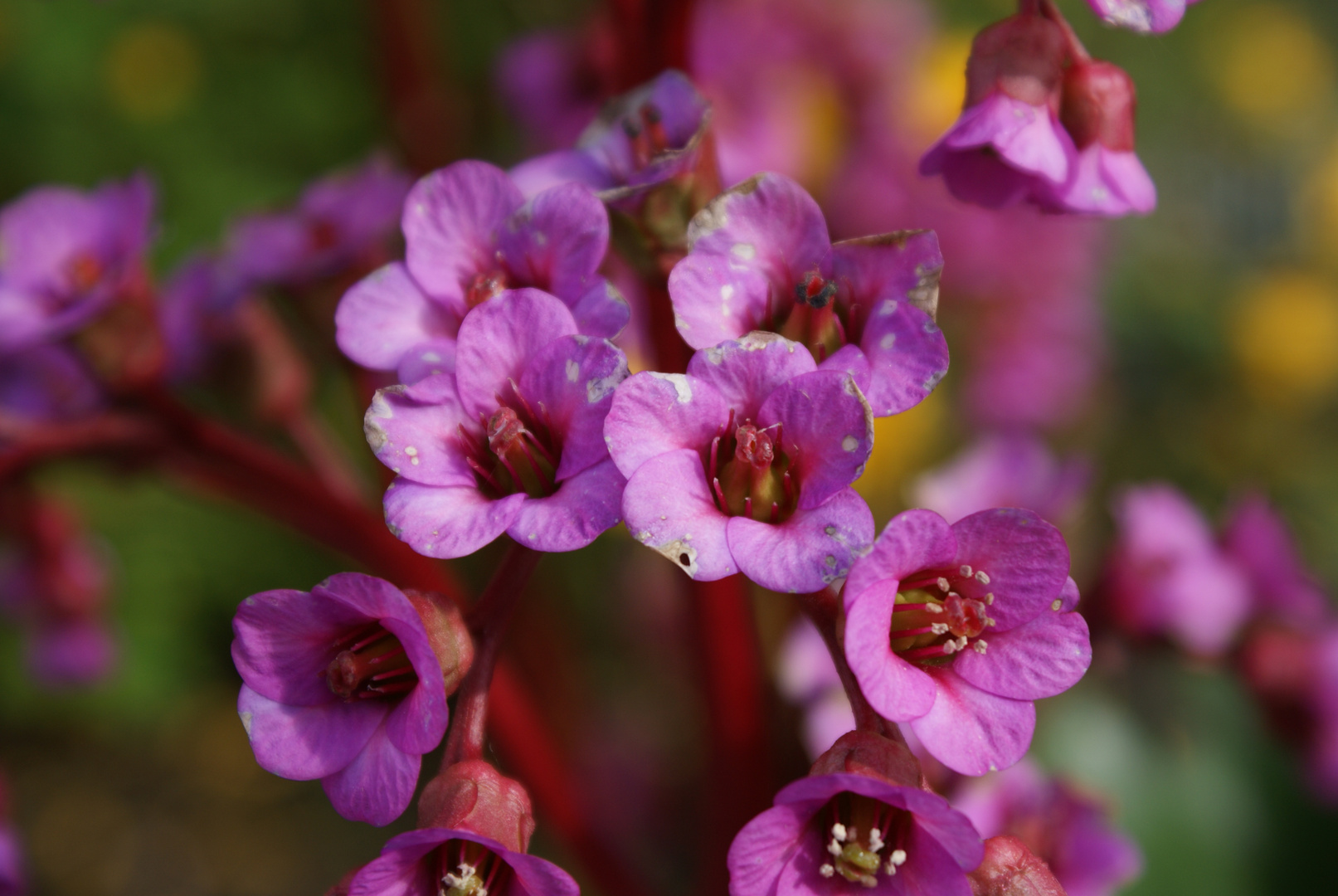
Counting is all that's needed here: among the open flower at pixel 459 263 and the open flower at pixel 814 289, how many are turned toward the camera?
2

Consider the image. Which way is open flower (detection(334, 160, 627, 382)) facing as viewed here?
toward the camera

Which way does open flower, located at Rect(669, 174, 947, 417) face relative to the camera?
toward the camera
